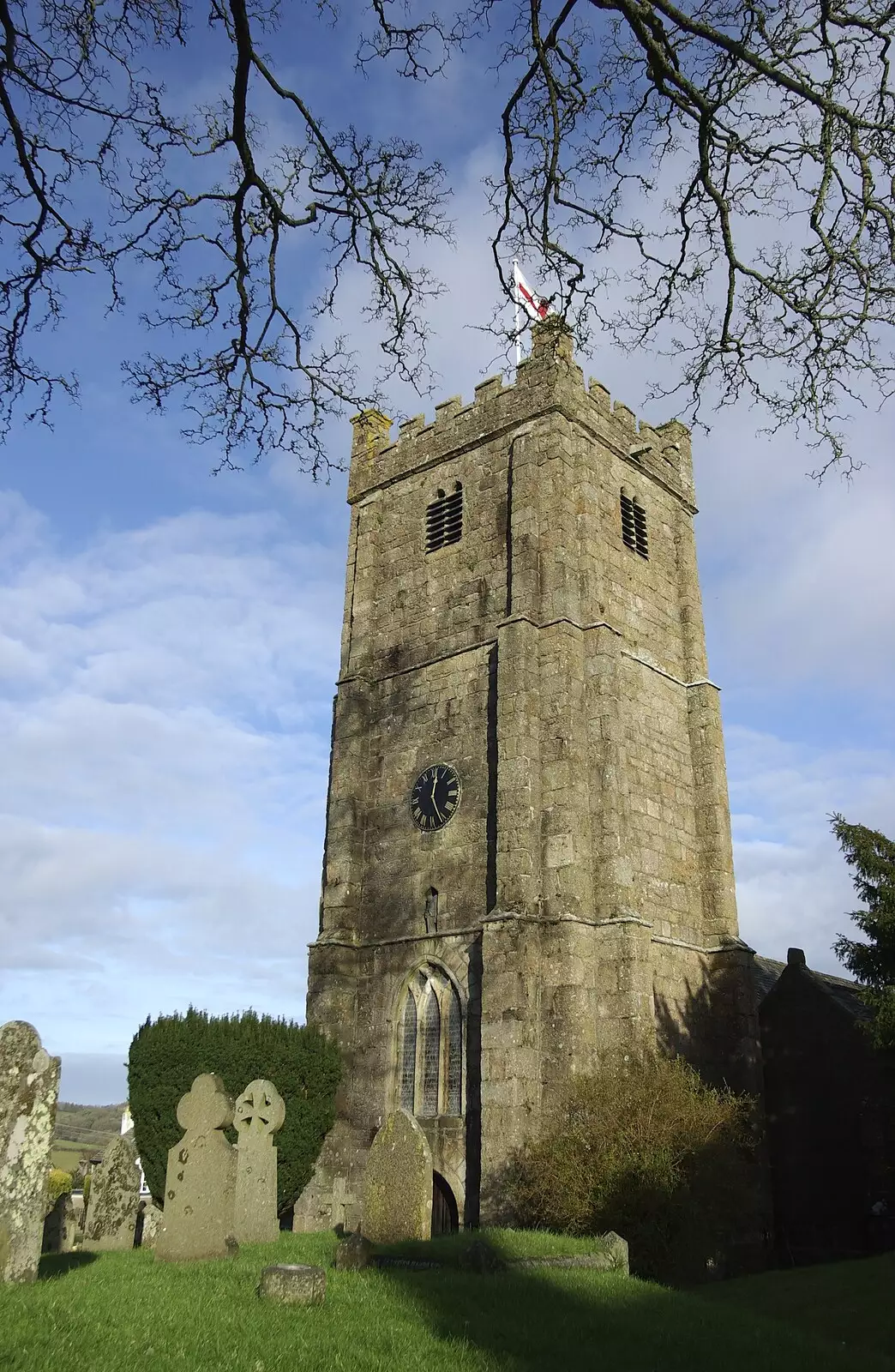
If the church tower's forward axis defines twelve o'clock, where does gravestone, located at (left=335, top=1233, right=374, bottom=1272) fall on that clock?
The gravestone is roughly at 11 o'clock from the church tower.

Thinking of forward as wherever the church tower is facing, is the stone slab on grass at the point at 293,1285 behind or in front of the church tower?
in front

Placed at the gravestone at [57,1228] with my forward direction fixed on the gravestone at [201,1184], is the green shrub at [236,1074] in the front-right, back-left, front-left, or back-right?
front-left

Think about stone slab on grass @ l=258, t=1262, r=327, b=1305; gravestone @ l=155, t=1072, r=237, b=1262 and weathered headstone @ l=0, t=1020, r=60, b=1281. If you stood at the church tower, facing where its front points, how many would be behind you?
0

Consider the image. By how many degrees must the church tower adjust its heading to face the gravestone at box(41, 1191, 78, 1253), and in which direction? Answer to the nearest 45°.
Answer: approximately 45° to its right

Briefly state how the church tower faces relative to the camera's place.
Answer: facing the viewer and to the left of the viewer

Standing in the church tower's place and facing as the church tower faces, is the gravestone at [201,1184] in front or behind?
in front

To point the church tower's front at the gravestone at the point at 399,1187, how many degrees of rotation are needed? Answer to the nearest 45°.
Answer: approximately 45° to its left

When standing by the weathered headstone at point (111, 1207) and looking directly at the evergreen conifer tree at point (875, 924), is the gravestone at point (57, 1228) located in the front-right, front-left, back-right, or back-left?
back-left

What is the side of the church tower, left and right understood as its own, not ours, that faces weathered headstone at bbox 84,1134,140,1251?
front
